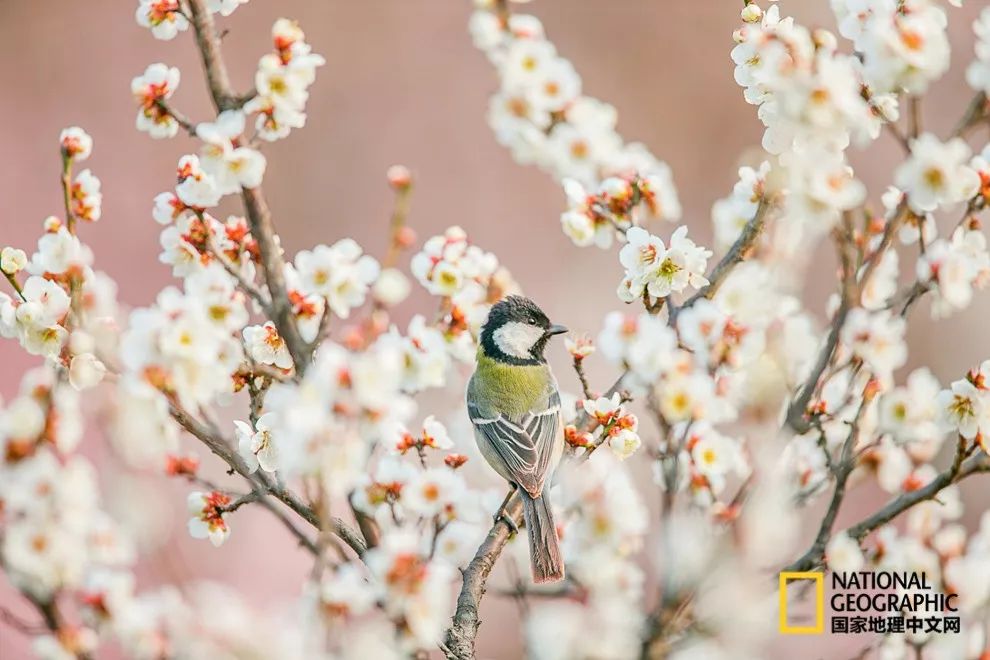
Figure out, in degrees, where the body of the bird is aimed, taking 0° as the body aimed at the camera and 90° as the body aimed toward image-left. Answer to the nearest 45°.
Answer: approximately 180°
